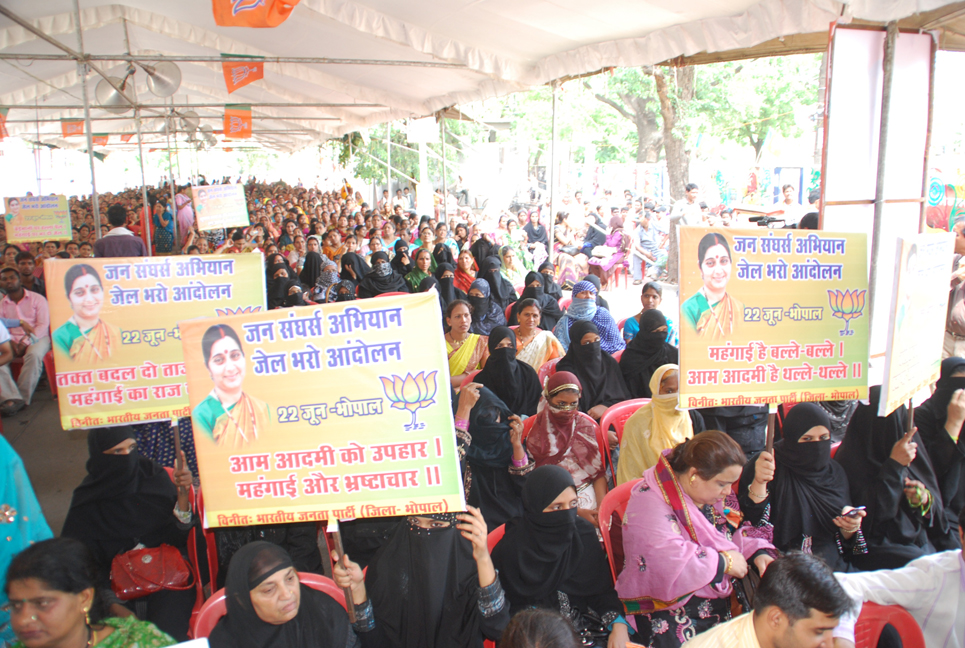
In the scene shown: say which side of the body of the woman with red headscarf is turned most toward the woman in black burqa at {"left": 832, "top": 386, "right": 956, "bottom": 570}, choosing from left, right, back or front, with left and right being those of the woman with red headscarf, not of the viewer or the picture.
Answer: left

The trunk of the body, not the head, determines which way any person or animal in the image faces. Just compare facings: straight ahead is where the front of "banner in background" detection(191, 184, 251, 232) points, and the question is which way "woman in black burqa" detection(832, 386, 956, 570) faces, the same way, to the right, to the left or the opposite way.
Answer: the same way

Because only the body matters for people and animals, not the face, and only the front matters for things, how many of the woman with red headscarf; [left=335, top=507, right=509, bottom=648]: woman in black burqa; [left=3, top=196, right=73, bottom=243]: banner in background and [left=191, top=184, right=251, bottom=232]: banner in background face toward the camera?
4

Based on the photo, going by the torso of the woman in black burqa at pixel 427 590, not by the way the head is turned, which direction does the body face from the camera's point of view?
toward the camera

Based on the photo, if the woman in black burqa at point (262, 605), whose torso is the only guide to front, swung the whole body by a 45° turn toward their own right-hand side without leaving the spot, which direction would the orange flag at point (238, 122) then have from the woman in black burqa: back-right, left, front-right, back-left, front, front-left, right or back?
back

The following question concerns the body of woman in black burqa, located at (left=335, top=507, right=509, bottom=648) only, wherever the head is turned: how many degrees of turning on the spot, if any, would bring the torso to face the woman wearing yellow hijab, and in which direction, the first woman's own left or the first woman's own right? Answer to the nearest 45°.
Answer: approximately 135° to the first woman's own left

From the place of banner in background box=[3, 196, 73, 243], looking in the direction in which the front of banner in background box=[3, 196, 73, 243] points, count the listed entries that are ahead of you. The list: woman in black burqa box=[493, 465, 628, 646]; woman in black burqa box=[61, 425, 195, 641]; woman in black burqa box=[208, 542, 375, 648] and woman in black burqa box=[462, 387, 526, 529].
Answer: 4

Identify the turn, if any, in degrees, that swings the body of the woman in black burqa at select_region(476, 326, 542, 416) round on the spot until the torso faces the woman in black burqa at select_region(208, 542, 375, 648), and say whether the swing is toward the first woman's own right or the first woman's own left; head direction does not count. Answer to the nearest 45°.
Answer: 0° — they already face them

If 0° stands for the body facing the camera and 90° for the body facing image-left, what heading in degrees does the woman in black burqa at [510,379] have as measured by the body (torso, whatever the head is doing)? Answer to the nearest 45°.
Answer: approximately 0°

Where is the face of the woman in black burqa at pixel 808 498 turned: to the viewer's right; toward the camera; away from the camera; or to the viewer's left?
toward the camera

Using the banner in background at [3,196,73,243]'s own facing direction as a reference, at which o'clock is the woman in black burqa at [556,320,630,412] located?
The woman in black burqa is roughly at 11 o'clock from the banner in background.

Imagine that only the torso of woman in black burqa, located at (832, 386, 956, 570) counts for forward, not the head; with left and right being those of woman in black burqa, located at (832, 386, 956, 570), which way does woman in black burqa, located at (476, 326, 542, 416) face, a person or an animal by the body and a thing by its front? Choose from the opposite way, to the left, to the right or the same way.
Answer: the same way

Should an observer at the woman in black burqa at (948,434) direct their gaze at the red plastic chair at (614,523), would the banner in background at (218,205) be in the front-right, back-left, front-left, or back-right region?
front-right

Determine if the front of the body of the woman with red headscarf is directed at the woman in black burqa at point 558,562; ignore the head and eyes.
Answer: yes

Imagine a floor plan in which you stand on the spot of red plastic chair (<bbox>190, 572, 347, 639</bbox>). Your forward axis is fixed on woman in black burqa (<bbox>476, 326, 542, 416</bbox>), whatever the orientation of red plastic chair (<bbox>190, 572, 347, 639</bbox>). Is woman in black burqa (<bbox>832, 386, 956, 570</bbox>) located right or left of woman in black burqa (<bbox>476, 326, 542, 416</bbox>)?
right

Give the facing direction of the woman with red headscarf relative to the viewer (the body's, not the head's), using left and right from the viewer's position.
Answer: facing the viewer

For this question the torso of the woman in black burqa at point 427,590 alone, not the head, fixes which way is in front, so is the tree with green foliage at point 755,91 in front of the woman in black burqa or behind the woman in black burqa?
behind
